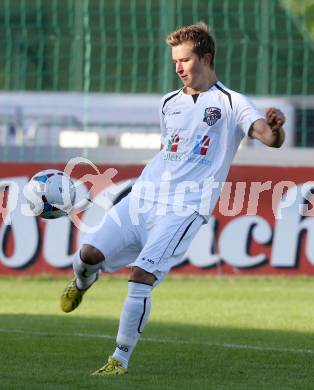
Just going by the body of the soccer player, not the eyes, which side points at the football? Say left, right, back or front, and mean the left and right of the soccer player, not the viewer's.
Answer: right

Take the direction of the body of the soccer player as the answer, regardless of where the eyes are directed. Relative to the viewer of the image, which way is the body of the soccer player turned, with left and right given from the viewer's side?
facing the viewer and to the left of the viewer
